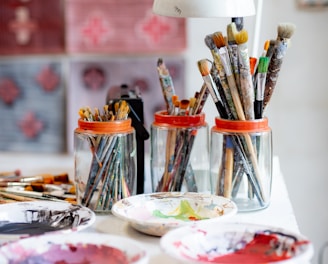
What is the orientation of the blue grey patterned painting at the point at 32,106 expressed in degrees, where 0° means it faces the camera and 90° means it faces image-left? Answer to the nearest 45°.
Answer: approximately 0°

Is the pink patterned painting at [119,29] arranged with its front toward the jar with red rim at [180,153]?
yes

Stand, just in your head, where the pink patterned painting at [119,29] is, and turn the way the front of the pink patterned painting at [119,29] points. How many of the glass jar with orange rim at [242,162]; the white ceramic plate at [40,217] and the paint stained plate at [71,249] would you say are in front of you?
3

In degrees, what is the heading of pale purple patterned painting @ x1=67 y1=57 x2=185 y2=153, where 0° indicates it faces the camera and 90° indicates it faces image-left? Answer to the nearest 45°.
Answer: approximately 0°

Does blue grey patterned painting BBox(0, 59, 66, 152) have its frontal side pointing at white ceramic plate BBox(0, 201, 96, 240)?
yes
